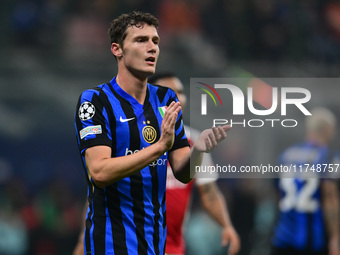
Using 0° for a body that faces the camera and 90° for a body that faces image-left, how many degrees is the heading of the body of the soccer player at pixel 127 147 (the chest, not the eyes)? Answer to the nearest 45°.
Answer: approximately 315°

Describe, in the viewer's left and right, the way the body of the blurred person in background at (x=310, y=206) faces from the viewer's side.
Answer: facing away from the viewer and to the right of the viewer

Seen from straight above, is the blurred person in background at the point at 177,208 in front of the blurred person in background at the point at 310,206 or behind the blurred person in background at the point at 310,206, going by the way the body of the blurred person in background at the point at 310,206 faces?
behind

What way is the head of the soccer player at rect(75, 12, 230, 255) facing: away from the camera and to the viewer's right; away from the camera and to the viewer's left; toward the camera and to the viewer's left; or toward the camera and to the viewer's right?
toward the camera and to the viewer's right

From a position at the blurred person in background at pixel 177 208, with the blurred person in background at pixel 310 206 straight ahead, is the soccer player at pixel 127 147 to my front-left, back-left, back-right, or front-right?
back-right

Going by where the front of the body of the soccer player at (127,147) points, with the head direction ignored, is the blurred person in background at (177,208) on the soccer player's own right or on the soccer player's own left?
on the soccer player's own left

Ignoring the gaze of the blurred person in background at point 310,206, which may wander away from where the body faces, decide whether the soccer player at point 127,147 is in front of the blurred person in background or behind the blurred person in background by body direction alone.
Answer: behind
